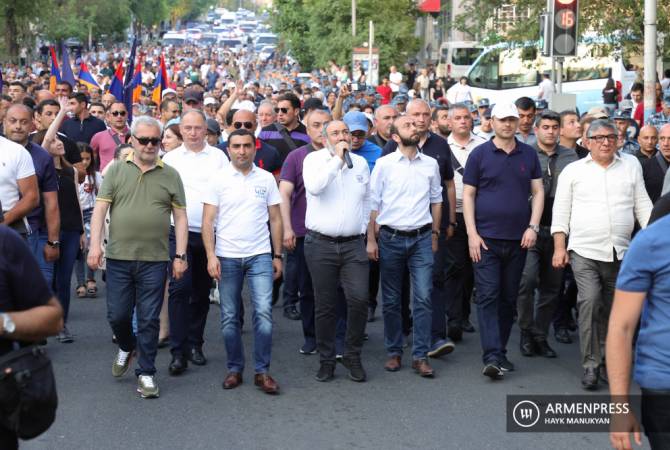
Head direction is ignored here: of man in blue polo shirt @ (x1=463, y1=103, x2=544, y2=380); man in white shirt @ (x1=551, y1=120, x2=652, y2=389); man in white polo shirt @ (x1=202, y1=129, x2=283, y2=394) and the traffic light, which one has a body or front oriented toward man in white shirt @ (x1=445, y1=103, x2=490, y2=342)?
the traffic light

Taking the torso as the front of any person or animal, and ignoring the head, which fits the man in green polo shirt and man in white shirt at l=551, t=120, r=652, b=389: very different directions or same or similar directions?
same or similar directions

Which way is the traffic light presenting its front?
toward the camera

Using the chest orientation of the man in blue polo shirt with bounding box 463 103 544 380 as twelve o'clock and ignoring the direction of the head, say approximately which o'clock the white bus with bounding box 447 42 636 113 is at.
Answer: The white bus is roughly at 6 o'clock from the man in blue polo shirt.

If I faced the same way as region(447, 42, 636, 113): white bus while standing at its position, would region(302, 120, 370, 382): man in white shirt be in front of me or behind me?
in front

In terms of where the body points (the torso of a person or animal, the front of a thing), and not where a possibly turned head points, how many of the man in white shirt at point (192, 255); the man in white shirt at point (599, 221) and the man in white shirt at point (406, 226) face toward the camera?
3

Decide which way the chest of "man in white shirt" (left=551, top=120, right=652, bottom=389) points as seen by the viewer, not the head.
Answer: toward the camera

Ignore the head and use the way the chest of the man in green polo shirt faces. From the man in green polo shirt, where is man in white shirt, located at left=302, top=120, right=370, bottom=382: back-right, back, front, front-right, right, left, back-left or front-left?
left

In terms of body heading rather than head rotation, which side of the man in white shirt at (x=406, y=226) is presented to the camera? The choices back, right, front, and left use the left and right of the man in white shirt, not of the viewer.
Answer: front

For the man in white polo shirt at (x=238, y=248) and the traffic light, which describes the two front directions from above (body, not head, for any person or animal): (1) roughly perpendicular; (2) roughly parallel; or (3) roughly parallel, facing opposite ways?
roughly parallel

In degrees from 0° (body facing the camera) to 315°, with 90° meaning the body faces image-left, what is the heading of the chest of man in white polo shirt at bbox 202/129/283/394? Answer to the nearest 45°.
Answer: approximately 0°

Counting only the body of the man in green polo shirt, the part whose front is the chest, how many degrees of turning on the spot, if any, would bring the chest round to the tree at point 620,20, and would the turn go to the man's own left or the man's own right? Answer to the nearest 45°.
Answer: approximately 135° to the man's own left

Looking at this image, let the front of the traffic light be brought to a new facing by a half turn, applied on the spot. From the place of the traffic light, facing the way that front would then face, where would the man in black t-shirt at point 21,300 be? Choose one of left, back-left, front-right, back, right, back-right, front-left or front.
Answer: back

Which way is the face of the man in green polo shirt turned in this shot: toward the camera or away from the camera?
toward the camera

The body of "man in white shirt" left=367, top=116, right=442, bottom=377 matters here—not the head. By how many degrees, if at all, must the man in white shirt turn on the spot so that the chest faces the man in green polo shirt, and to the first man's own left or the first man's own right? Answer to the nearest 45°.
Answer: approximately 45° to the first man's own right

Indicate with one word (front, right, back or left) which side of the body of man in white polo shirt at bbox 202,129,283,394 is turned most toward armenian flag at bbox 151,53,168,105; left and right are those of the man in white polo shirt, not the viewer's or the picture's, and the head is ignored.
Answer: back
